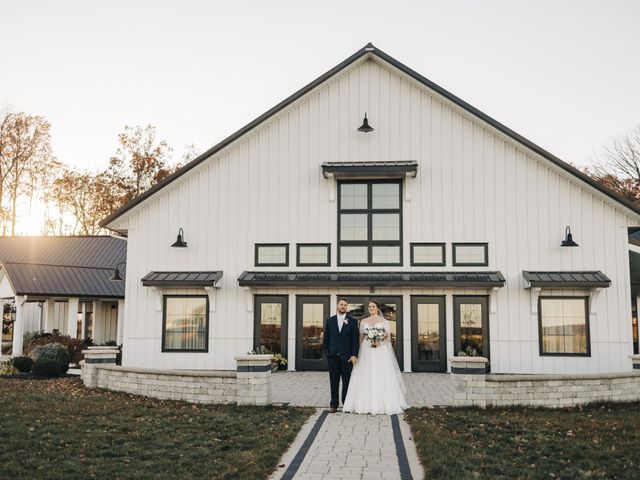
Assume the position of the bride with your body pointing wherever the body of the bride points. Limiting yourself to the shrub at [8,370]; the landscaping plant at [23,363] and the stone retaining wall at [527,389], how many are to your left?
1

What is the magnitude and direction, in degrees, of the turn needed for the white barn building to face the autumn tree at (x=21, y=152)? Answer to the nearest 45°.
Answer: approximately 135° to its right

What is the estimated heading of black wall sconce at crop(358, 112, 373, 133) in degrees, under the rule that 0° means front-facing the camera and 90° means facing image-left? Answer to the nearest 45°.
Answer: approximately 0°

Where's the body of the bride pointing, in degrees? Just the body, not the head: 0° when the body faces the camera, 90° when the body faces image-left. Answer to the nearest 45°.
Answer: approximately 0°

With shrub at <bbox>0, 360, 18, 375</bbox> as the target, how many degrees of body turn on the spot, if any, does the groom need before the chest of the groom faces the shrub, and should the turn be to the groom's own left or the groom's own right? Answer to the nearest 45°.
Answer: approximately 135° to the groom's own right

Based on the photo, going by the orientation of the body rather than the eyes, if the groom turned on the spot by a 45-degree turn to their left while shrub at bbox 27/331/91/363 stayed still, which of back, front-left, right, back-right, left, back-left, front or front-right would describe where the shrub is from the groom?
back

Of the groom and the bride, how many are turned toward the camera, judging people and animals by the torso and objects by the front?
2
